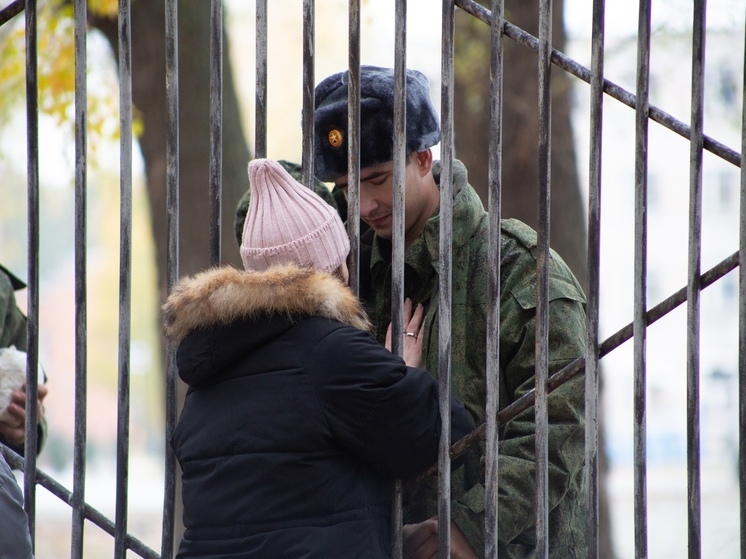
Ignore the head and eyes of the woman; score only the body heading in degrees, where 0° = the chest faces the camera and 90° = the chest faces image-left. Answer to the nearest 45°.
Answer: approximately 225°

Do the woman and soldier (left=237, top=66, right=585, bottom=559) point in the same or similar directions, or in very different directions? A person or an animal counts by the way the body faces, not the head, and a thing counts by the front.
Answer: very different directions

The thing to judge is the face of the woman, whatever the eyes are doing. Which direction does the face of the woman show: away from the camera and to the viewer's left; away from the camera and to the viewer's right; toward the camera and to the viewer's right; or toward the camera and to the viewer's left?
away from the camera and to the viewer's right

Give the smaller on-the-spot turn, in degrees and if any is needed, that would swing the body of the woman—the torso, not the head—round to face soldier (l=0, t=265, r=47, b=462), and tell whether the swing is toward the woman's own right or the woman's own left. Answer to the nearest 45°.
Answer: approximately 90° to the woman's own left

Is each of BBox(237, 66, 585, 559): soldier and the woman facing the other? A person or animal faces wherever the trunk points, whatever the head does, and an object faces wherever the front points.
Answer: yes

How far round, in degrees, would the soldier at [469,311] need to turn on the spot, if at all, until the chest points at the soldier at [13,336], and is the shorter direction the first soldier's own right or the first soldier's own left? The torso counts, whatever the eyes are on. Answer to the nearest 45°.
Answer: approximately 90° to the first soldier's own right

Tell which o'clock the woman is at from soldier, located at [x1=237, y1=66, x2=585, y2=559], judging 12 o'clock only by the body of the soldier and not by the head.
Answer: The woman is roughly at 12 o'clock from the soldier.

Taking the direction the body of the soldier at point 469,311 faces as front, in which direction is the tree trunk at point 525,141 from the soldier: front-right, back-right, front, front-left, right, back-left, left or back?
back-right

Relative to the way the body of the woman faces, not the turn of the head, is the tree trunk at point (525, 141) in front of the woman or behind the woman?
in front

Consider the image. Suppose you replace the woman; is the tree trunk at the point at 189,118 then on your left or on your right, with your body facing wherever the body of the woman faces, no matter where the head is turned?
on your left
